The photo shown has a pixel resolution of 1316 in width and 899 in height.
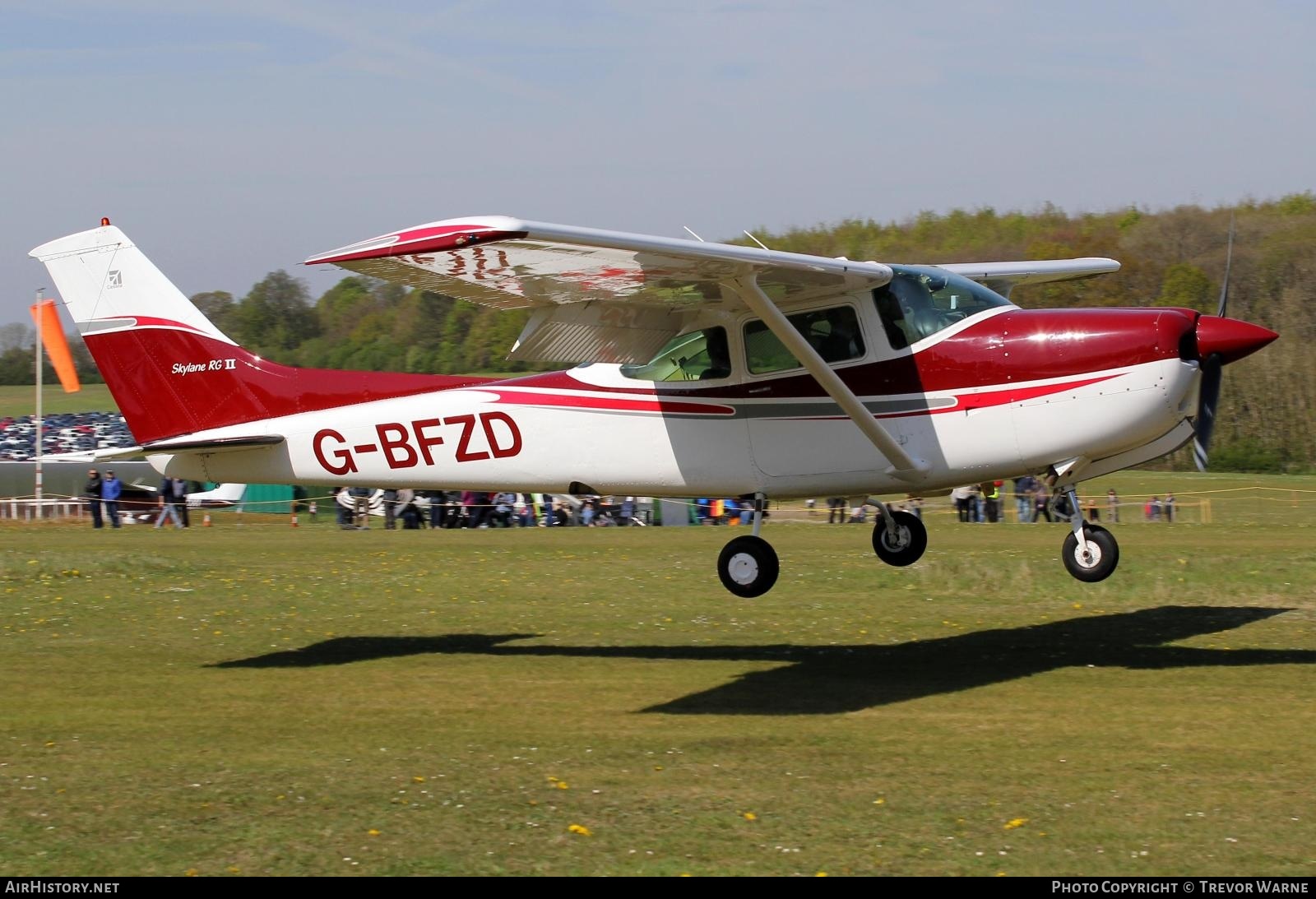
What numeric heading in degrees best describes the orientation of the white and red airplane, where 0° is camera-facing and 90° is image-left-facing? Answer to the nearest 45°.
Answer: approximately 270°

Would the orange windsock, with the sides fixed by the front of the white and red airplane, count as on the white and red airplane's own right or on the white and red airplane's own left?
on the white and red airplane's own left

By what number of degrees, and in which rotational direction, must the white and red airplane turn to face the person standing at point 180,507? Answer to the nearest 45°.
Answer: approximately 135° to its left

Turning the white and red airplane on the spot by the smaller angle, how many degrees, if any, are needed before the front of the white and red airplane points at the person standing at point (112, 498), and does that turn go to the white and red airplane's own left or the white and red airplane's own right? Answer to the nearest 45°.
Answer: approximately 135° to the white and red airplane's own left

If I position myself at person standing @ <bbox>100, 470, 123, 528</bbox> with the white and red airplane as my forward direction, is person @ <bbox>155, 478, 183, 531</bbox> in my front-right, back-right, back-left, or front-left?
front-left

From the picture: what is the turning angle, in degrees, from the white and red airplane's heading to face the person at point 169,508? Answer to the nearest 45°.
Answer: approximately 135° to its left

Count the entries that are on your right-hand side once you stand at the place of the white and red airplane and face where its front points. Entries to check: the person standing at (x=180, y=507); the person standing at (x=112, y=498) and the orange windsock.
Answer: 0
